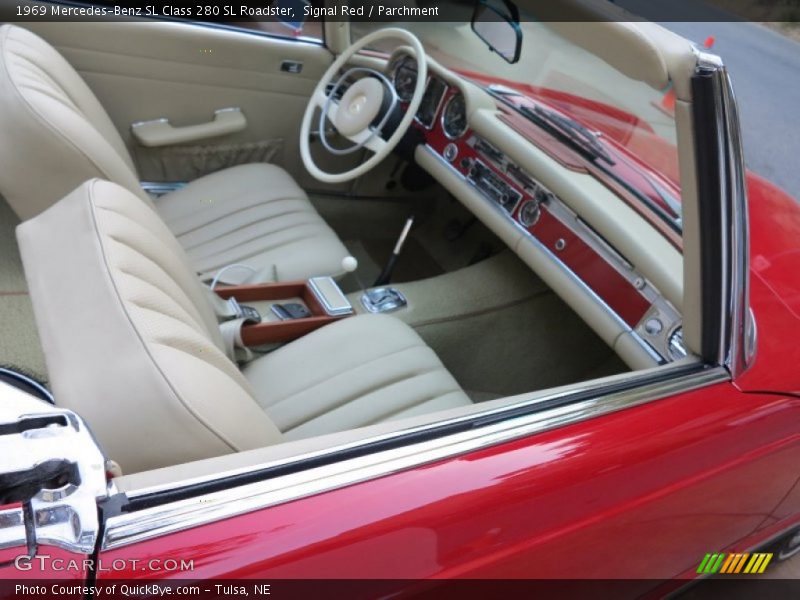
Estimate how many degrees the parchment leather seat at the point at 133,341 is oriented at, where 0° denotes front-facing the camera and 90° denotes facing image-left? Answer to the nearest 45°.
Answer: approximately 270°

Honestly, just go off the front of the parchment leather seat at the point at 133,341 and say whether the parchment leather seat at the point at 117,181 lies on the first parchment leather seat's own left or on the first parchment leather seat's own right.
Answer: on the first parchment leather seat's own left
